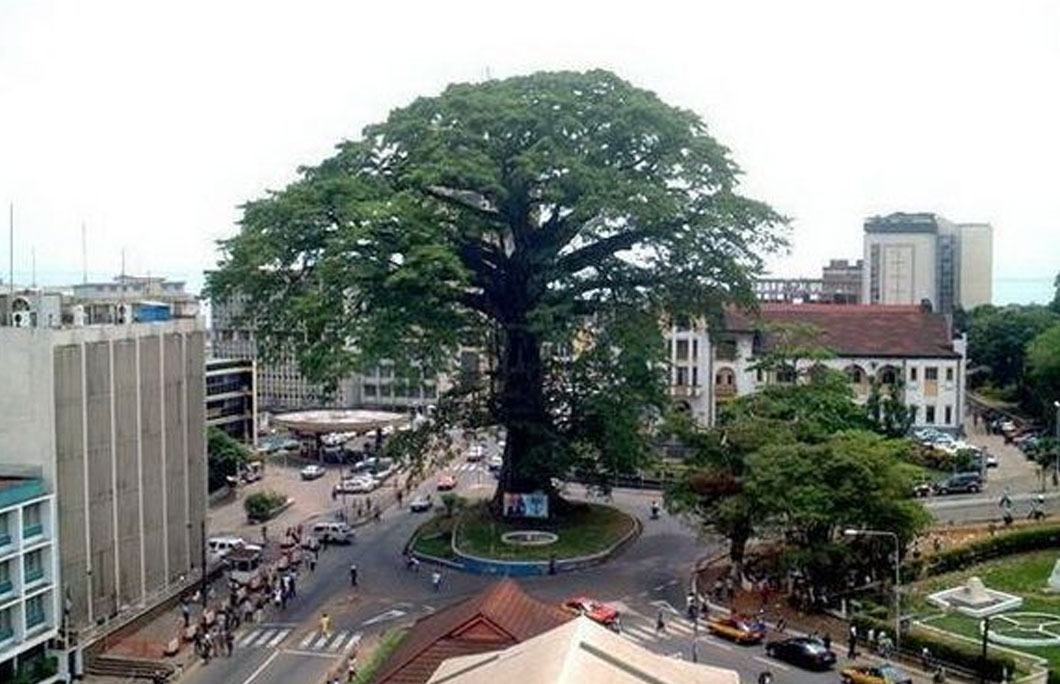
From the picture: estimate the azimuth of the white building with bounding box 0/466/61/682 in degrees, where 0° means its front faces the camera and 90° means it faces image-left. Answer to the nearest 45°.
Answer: approximately 315°

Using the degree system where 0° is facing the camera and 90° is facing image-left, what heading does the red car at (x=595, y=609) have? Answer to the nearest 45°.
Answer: approximately 315°

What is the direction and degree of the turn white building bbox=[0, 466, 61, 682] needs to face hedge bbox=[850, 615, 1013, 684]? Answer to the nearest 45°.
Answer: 0° — it already faces it

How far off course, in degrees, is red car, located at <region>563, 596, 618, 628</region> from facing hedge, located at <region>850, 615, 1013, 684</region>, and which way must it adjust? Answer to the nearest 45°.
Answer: approximately 45° to its left

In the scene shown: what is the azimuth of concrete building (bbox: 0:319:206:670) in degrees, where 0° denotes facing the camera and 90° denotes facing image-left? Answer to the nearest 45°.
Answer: approximately 315°

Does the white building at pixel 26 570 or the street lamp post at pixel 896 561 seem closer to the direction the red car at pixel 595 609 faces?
the street lamp post
